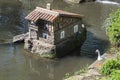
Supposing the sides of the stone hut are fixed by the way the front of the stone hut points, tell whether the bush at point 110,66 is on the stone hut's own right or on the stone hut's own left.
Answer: on the stone hut's own left
